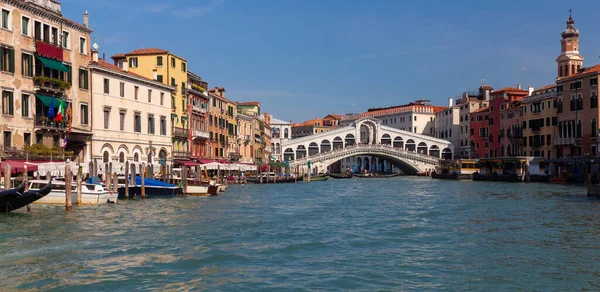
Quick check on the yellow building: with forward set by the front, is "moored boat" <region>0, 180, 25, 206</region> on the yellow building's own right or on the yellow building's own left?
on the yellow building's own right

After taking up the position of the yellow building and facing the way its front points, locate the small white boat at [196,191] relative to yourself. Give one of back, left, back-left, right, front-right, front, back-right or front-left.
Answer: front-right

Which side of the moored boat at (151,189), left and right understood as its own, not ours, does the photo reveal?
right

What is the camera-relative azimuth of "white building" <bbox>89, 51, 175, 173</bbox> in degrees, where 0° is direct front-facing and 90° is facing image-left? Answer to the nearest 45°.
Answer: approximately 315°
